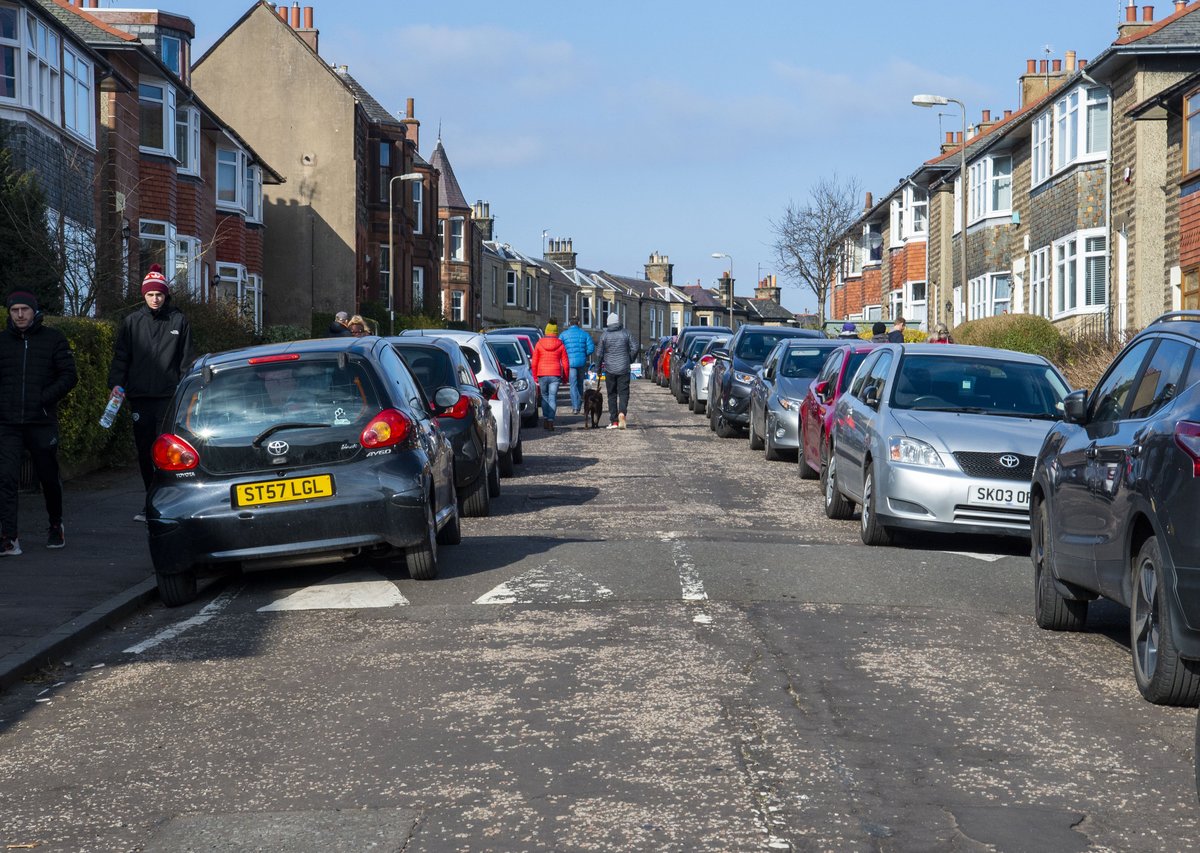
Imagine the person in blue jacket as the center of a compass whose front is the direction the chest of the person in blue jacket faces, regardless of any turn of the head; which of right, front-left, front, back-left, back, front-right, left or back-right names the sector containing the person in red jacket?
back

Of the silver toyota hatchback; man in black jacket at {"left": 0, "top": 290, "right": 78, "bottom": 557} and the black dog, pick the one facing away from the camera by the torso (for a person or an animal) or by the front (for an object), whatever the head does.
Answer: the black dog

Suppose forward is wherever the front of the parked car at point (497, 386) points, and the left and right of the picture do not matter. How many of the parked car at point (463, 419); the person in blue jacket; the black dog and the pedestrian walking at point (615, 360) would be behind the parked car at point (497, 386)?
1

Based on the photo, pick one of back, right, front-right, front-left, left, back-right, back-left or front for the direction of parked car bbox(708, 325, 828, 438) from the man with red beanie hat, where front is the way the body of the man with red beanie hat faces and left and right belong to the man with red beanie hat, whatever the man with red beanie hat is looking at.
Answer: back-left

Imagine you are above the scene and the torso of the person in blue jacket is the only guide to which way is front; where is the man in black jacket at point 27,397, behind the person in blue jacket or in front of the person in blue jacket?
behind

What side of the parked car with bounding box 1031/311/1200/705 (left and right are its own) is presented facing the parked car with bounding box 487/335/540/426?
front

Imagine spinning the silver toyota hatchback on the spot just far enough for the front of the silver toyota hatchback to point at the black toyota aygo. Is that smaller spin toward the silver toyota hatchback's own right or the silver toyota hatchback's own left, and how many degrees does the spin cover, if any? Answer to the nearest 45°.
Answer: approximately 90° to the silver toyota hatchback's own right

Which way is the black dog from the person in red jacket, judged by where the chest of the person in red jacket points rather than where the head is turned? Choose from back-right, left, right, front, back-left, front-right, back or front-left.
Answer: front-right

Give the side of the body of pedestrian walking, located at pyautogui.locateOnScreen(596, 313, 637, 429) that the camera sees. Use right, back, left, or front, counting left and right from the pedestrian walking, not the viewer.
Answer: back

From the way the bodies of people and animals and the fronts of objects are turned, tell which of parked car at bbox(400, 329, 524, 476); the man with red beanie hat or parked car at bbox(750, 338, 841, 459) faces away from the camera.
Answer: parked car at bbox(400, 329, 524, 476)

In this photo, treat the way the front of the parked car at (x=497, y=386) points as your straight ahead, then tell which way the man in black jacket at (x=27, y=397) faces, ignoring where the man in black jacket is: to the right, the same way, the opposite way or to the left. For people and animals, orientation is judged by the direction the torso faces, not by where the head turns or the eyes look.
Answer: the opposite way

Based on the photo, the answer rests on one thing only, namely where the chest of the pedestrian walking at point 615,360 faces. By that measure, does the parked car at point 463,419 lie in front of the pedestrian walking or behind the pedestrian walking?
behind

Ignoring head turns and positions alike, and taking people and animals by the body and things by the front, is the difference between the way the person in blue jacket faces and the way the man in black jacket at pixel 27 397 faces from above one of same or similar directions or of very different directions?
very different directions

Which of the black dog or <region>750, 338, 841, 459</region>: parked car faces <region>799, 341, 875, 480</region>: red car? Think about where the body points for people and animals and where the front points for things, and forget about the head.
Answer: the parked car

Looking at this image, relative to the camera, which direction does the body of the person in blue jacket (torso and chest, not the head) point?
away from the camera

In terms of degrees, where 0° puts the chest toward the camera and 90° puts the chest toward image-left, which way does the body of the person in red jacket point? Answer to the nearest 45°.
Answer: approximately 180°
